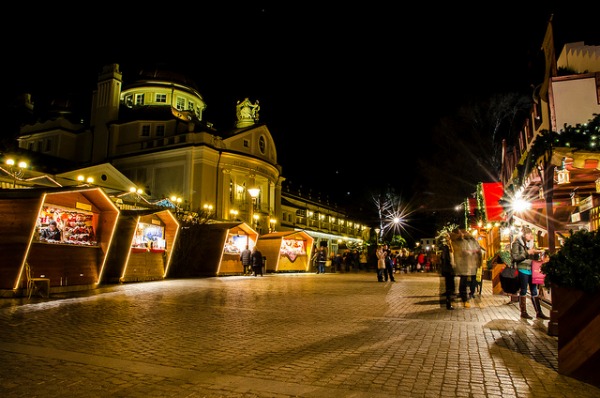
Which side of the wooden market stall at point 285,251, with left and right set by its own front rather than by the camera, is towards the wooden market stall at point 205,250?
right

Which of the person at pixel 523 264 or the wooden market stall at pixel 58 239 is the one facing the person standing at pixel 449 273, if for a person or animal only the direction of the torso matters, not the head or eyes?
the wooden market stall

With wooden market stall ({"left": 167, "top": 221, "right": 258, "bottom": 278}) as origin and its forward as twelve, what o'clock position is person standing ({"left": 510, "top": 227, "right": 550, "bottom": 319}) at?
The person standing is roughly at 1 o'clock from the wooden market stall.

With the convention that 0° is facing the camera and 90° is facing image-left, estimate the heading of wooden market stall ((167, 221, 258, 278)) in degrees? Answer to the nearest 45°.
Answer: approximately 315°

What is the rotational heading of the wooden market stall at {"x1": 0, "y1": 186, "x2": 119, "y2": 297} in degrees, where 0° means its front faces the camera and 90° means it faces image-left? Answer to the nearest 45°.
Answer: approximately 315°

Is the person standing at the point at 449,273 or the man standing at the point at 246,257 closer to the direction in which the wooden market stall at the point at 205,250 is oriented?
the person standing

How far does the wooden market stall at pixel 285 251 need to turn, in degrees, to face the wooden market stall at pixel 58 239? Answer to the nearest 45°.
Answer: approximately 45° to its right

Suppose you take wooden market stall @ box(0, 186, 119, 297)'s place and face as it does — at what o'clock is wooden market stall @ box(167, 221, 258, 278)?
wooden market stall @ box(167, 221, 258, 278) is roughly at 9 o'clock from wooden market stall @ box(0, 186, 119, 297).

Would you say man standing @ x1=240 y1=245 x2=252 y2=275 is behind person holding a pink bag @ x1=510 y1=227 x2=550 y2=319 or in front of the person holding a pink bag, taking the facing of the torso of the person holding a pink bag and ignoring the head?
behind
